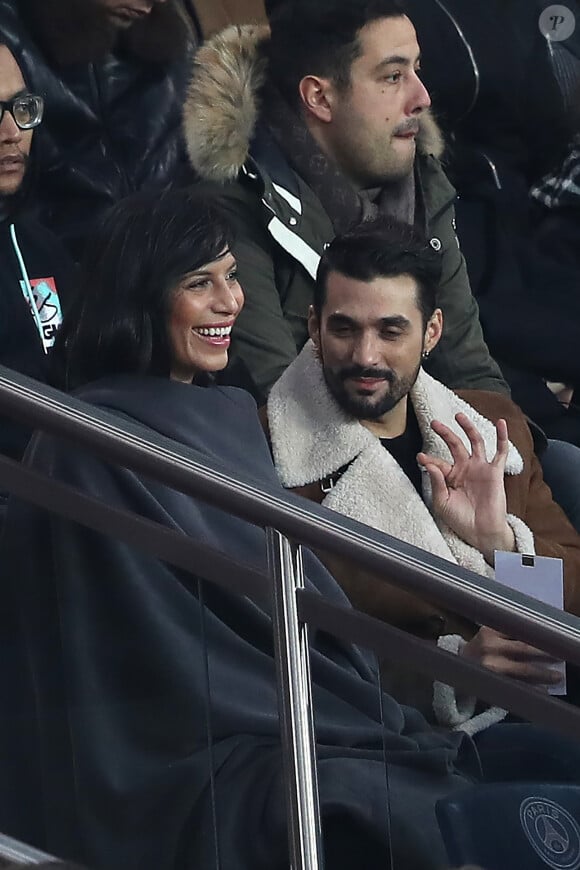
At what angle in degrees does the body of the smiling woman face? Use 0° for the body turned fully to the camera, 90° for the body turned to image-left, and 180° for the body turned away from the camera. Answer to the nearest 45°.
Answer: approximately 315°

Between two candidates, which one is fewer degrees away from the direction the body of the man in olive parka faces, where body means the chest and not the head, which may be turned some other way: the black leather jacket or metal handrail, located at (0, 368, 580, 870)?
the metal handrail

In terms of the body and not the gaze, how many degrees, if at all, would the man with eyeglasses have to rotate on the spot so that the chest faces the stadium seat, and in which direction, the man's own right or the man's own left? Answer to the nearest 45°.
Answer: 0° — they already face it
